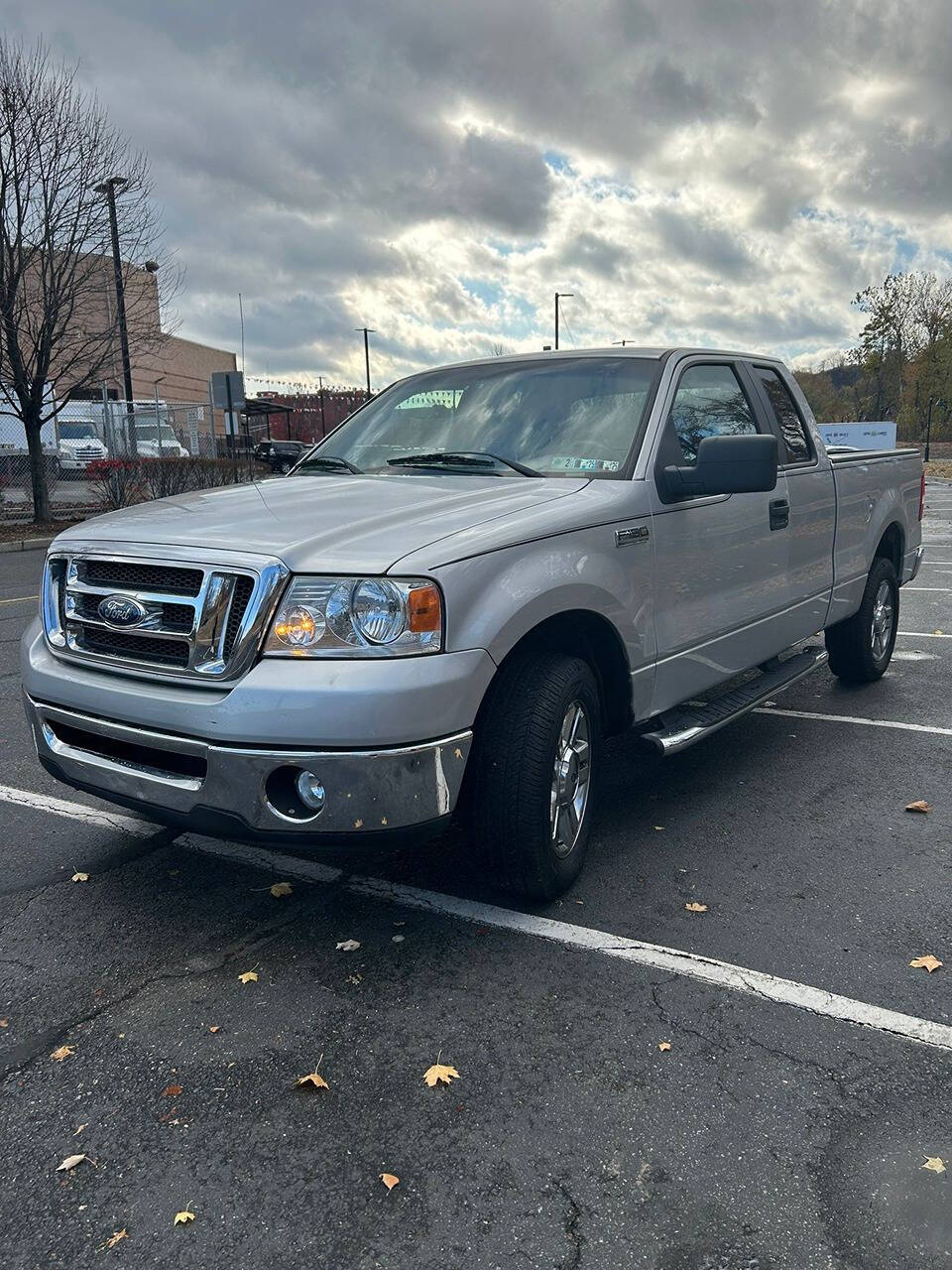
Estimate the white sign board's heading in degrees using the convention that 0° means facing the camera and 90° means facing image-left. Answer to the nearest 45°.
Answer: approximately 0°

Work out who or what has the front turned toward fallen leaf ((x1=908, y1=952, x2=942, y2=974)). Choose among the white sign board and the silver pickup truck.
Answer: the white sign board

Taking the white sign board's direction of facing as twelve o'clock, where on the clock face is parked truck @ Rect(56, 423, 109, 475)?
The parked truck is roughly at 2 o'clock from the white sign board.

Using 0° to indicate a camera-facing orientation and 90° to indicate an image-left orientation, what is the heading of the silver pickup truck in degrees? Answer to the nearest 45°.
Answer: approximately 45°

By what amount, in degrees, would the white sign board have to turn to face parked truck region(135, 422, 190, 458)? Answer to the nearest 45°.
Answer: approximately 45° to its right
